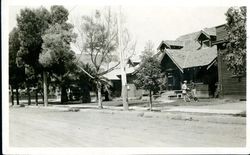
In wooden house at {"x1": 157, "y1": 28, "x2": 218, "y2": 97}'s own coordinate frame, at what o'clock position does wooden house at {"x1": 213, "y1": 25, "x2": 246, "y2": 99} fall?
wooden house at {"x1": 213, "y1": 25, "x2": 246, "y2": 99} is roughly at 10 o'clock from wooden house at {"x1": 157, "y1": 28, "x2": 218, "y2": 97}.

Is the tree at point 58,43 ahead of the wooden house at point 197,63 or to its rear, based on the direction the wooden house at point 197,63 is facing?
ahead

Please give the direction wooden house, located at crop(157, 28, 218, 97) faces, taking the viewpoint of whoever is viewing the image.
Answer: facing the viewer and to the left of the viewer

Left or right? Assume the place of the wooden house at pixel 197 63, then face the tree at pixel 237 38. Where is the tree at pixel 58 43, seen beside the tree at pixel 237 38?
right

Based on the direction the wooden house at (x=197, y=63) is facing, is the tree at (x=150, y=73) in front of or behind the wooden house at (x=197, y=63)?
in front

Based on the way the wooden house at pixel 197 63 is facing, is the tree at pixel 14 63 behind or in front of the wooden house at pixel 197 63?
in front

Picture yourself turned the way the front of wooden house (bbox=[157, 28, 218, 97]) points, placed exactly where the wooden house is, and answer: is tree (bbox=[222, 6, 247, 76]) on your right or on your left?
on your left
